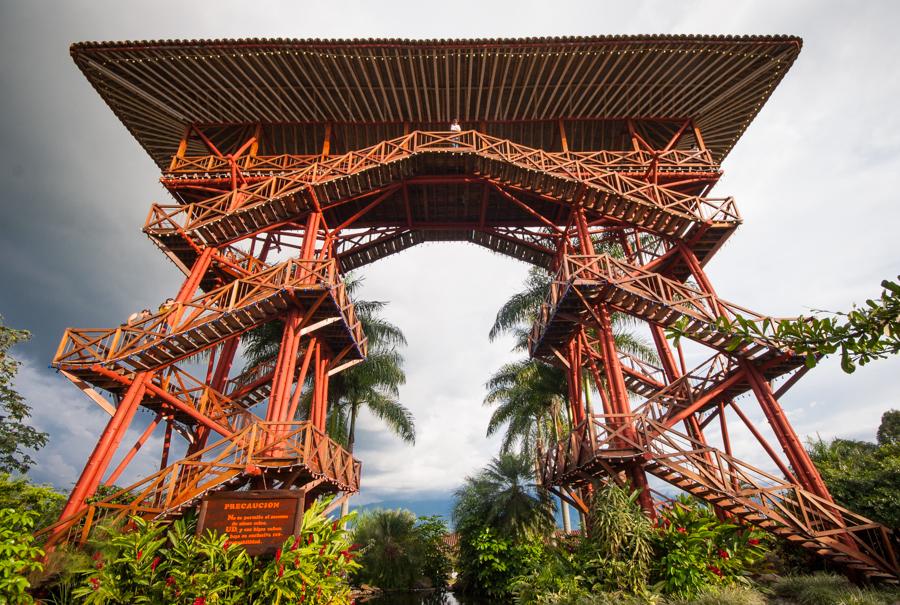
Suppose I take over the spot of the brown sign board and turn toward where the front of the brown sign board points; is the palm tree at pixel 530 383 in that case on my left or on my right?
on my left

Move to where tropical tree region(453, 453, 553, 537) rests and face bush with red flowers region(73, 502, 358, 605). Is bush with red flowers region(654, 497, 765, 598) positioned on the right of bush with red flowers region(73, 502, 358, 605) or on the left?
left

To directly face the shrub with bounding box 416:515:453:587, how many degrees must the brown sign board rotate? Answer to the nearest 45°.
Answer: approximately 135° to its left

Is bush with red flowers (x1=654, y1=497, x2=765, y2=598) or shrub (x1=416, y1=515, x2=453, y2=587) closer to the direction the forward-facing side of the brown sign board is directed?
the bush with red flowers

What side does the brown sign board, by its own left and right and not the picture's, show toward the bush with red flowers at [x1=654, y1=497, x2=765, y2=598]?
left

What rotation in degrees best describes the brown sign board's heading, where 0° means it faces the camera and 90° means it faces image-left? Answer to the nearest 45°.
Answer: approximately 0°

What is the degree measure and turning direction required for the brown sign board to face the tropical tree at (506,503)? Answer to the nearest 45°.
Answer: approximately 135° to its left
